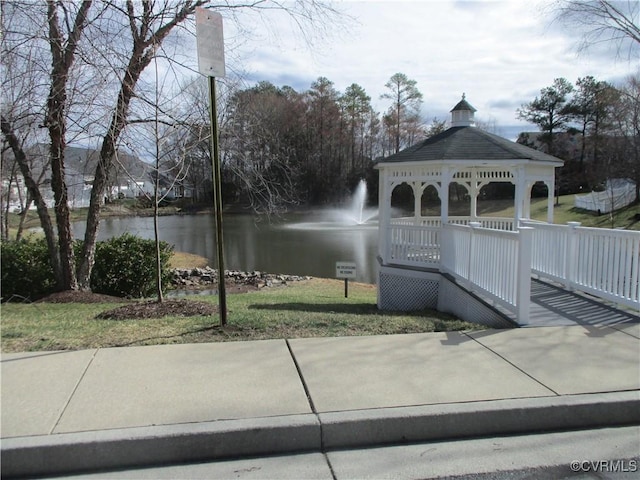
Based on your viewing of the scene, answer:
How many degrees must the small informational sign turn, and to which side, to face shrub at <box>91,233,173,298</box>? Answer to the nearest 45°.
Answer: approximately 90° to its right

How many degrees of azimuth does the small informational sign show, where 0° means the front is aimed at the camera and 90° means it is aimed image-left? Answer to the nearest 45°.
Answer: approximately 0°

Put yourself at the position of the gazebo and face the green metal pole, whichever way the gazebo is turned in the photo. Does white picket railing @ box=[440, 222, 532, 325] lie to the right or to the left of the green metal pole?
left

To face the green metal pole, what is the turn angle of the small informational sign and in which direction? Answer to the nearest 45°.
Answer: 0° — it already faces it

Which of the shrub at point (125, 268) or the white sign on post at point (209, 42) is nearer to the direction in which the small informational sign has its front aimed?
the white sign on post

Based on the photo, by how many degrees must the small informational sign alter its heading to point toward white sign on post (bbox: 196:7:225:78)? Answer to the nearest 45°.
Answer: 0° — it already faces it

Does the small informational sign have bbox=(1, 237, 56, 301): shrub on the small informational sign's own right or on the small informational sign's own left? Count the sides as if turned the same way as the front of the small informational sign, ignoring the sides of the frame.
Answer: on the small informational sign's own right

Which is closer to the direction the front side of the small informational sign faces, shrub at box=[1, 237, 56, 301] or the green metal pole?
the green metal pole

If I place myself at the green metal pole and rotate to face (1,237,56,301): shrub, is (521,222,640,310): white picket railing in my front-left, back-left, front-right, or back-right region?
back-right

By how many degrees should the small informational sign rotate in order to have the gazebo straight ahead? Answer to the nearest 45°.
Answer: approximately 45° to its left

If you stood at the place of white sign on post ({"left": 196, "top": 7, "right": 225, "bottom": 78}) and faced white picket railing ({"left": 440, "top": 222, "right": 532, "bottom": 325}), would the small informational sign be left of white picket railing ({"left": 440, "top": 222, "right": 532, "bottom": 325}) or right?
left
